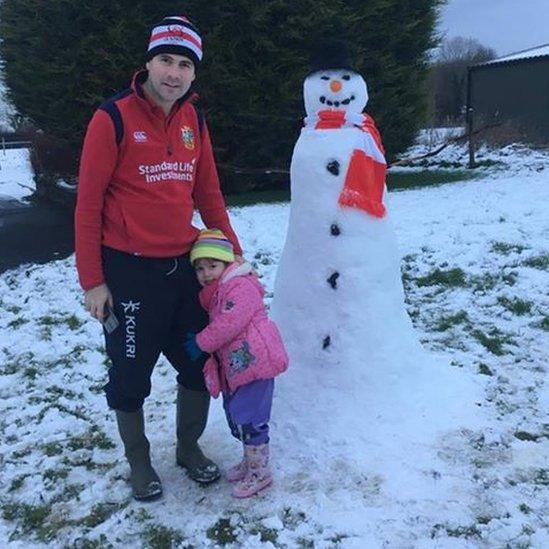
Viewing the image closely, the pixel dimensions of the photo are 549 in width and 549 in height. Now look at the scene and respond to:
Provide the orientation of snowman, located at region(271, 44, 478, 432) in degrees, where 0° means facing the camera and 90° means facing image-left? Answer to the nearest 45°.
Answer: approximately 0°

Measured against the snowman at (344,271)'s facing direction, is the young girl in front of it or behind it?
in front

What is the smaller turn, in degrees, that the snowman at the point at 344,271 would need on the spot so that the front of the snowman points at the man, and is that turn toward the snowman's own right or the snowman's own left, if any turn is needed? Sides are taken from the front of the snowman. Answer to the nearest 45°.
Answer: approximately 45° to the snowman's own right

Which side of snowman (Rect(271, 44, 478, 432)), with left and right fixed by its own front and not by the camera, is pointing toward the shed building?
back

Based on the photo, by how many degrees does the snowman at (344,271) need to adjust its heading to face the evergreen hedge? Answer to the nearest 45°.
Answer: approximately 180°

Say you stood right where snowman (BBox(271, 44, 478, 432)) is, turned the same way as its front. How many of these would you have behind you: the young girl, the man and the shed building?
1
